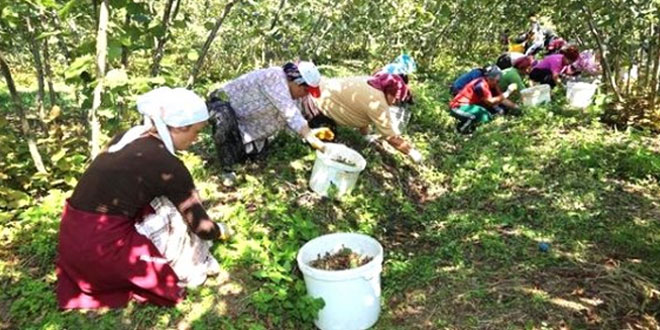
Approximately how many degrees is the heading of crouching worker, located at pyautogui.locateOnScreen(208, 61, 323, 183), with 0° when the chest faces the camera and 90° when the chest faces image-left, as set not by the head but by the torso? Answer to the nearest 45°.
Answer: approximately 270°

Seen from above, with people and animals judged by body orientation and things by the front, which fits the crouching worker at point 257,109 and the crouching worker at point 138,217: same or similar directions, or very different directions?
same or similar directions

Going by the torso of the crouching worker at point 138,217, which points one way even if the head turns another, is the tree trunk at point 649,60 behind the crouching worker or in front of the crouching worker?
in front

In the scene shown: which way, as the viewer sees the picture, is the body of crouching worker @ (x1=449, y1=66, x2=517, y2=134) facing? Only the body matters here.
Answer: to the viewer's right

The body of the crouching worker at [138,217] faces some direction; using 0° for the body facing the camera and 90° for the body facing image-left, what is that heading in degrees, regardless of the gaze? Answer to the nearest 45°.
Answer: approximately 270°

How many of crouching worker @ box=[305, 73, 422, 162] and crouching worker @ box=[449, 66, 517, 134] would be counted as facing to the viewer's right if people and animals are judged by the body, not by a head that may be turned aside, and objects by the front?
2

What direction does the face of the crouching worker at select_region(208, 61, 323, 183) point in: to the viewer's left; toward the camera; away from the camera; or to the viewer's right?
to the viewer's right

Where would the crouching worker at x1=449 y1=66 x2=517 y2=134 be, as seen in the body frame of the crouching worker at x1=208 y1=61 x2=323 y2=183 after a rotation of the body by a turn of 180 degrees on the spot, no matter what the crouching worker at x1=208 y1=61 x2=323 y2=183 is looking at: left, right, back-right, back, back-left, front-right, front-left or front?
back-right

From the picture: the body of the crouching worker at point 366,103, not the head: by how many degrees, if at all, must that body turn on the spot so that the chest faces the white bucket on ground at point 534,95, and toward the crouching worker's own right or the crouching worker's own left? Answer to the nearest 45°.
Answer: approximately 45° to the crouching worker's own left

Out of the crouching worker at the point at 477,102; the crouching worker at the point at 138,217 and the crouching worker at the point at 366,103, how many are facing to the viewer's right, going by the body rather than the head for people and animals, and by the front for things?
3

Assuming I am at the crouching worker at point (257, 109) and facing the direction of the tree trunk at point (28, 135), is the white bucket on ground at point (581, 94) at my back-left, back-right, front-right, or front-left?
back-right

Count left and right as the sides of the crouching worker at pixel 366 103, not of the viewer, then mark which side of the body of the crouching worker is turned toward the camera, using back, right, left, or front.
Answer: right
